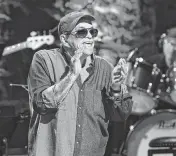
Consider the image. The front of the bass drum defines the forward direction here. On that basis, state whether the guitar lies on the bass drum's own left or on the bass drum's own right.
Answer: on the bass drum's own right

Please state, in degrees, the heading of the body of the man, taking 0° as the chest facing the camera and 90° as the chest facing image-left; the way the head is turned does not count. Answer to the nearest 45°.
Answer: approximately 315°

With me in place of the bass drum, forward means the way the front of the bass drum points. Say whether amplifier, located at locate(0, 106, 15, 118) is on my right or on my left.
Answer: on my right

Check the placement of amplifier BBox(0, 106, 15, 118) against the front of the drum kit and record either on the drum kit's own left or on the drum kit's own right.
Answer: on the drum kit's own right

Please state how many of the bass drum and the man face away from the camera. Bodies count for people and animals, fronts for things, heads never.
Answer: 0

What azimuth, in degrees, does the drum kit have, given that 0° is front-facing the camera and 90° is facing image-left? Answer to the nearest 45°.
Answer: approximately 0°

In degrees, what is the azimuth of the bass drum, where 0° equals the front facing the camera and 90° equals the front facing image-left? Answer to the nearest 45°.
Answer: approximately 0°

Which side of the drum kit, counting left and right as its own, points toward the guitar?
right

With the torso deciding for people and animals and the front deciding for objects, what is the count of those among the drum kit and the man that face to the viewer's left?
0

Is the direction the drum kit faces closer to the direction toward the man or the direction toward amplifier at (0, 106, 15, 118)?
the man
